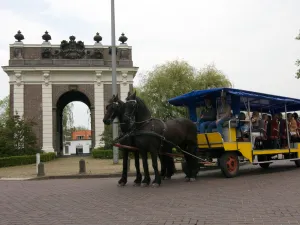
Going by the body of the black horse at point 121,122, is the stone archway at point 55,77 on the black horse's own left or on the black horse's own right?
on the black horse's own right

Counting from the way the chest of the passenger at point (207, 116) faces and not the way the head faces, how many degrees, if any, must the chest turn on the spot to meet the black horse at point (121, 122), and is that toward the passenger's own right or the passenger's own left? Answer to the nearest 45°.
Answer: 0° — they already face it

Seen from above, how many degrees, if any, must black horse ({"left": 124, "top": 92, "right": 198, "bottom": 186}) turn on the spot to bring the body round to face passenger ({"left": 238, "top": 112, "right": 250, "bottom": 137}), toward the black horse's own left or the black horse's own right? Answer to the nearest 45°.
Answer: approximately 180°

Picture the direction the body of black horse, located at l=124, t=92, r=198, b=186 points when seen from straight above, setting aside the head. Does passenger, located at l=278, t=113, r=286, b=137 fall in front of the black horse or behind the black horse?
behind

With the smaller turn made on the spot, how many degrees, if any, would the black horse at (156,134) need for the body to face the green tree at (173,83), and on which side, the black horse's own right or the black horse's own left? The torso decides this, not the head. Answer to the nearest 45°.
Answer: approximately 135° to the black horse's own right

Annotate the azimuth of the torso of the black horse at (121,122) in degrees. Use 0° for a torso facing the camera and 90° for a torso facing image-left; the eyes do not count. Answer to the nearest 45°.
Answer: approximately 45°

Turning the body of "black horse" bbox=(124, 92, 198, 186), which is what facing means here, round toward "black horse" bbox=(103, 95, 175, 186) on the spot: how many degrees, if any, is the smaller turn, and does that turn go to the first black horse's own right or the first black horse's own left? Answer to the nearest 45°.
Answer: approximately 45° to the first black horse's own right

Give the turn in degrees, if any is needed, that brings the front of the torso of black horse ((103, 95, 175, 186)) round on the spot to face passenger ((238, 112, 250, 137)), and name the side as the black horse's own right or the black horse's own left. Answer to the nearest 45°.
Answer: approximately 180°
